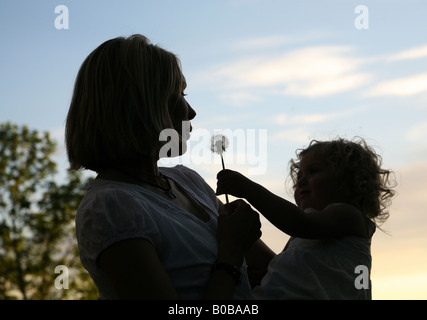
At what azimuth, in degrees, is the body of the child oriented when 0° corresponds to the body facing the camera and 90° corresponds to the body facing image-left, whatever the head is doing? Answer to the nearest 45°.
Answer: approximately 90°

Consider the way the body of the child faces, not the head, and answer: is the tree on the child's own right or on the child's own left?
on the child's own right
